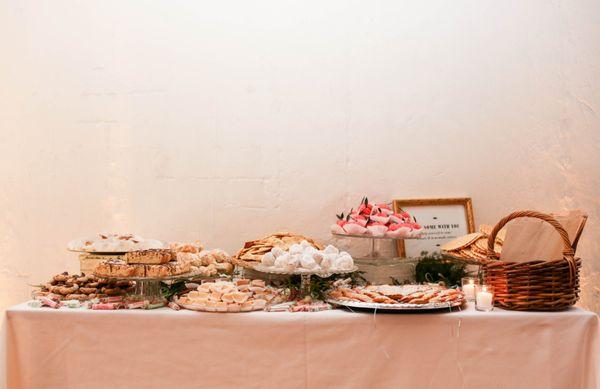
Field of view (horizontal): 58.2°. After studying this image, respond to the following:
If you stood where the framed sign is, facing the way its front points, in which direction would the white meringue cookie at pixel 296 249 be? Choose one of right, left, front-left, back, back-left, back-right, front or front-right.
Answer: front-right

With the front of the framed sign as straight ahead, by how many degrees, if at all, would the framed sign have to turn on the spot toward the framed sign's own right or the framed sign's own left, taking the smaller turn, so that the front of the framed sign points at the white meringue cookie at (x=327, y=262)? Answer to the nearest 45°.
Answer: approximately 45° to the framed sign's own right

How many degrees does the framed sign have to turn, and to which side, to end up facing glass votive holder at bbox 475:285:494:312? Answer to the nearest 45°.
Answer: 0° — it already faces it

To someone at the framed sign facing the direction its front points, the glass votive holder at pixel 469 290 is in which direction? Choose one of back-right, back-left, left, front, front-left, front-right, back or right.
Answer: front

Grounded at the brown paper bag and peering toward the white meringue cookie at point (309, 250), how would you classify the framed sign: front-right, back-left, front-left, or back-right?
front-right

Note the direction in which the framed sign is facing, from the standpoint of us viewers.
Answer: facing the viewer

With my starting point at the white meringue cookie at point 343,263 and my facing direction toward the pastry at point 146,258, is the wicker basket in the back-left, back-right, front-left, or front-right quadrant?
back-left

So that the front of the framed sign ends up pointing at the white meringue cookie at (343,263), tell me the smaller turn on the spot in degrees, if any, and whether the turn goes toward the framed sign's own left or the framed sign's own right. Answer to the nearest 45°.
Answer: approximately 45° to the framed sign's own right

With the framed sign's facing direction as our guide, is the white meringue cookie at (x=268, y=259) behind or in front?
in front

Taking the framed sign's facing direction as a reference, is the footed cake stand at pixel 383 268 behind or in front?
in front

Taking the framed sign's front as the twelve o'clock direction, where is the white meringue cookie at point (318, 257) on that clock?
The white meringue cookie is roughly at 1 o'clock from the framed sign.

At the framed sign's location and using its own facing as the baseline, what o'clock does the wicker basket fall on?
The wicker basket is roughly at 11 o'clock from the framed sign.

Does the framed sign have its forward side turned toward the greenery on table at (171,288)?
no

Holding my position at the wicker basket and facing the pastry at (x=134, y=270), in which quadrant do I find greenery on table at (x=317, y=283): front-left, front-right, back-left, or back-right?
front-right
